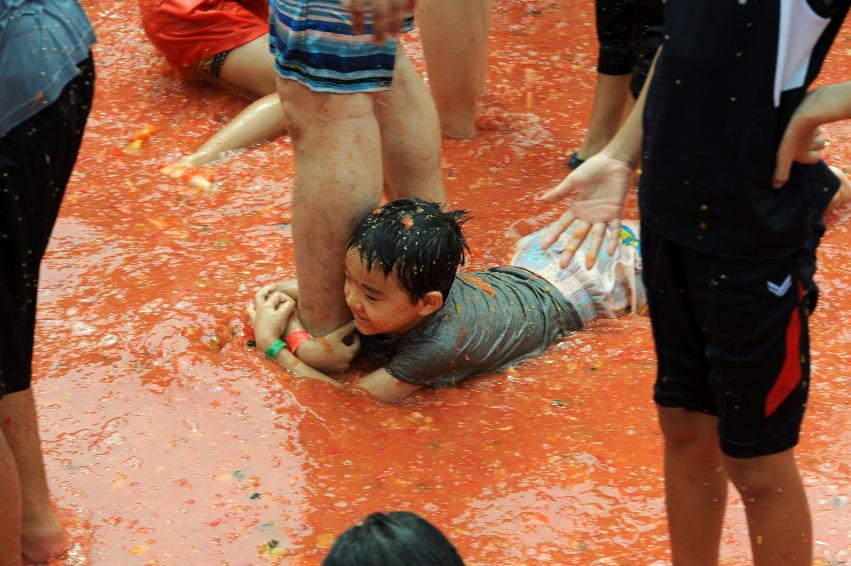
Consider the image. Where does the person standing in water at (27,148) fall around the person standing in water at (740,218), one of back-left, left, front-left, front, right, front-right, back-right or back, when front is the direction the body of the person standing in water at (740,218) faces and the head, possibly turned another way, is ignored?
front-right

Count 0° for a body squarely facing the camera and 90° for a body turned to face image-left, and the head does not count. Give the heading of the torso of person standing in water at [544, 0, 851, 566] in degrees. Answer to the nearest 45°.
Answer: approximately 45°

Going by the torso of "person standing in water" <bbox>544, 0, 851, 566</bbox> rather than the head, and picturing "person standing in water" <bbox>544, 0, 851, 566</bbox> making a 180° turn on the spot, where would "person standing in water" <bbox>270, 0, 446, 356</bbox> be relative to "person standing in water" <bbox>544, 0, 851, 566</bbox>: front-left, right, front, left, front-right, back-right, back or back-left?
left
